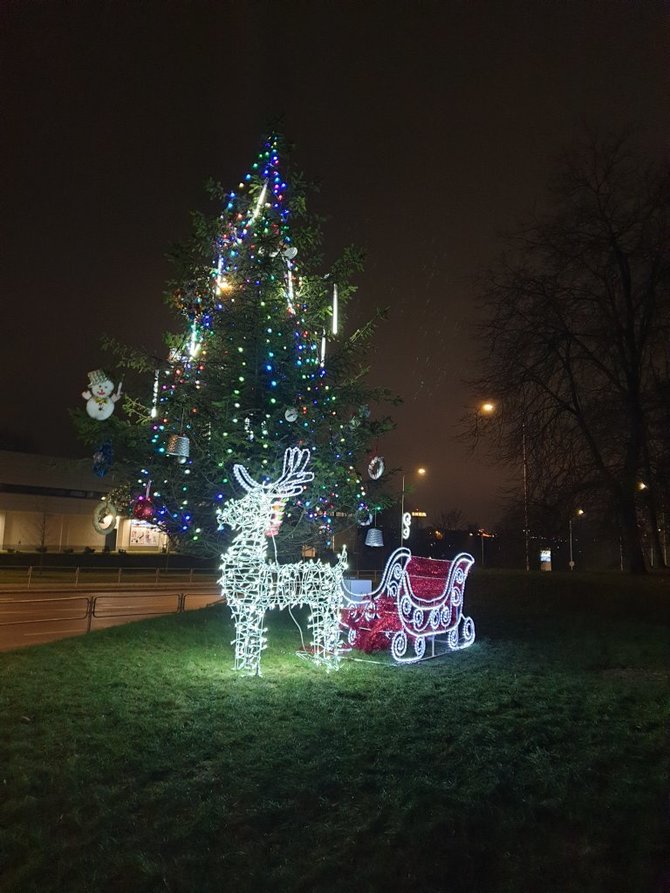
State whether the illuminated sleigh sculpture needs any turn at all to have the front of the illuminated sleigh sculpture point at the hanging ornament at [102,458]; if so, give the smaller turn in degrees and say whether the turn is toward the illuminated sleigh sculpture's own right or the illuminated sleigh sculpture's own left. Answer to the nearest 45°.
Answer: approximately 45° to the illuminated sleigh sculpture's own right

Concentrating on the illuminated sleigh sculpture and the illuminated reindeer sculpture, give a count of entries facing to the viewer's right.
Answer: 0

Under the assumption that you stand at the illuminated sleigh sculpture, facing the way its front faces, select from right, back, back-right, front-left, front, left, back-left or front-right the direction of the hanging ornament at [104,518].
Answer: front-right

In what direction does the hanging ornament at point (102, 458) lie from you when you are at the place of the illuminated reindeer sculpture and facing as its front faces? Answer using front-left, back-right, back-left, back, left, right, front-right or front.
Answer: front-right

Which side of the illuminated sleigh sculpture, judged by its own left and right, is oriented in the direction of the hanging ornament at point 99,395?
front

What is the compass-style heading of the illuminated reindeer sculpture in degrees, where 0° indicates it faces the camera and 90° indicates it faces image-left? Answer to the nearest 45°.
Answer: approximately 90°

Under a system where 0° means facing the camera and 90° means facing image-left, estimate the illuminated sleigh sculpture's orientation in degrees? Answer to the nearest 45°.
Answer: approximately 45°

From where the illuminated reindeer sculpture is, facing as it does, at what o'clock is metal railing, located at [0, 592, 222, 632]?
The metal railing is roughly at 2 o'clock from the illuminated reindeer sculpture.
